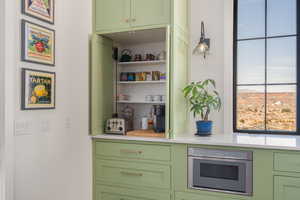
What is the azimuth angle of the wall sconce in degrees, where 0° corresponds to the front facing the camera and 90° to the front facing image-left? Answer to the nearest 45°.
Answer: approximately 45°

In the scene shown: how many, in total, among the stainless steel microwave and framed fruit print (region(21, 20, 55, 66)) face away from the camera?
0

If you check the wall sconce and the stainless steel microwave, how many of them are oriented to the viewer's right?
0

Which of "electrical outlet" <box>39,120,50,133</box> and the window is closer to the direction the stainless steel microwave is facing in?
the electrical outlet

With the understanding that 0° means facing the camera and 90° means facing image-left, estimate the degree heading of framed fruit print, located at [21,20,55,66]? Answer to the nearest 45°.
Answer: approximately 315°
